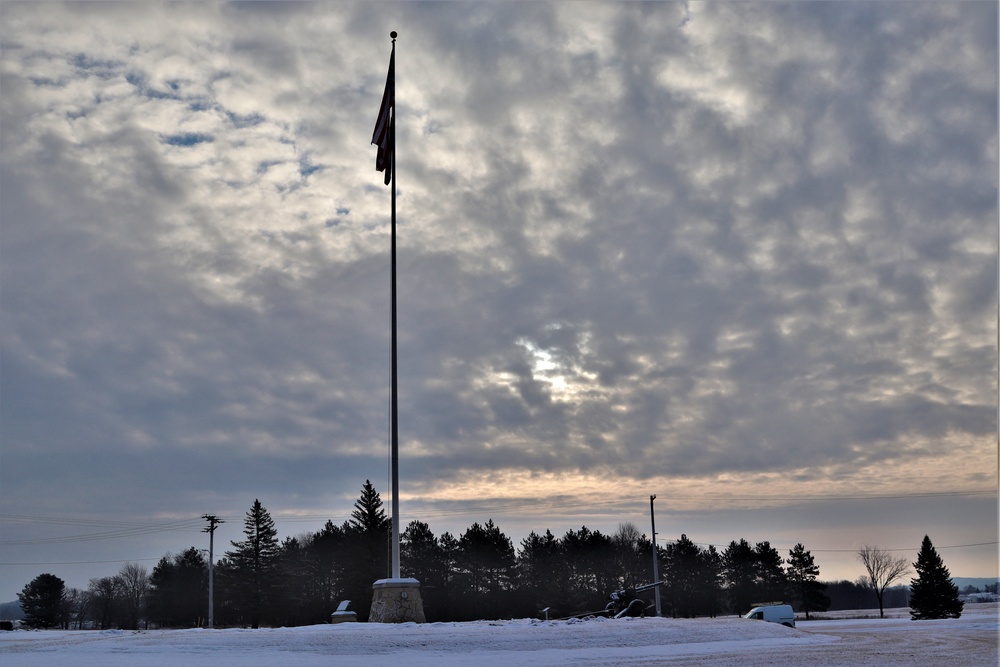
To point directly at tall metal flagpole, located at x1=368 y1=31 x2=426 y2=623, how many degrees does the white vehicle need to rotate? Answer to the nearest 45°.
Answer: approximately 45° to its left

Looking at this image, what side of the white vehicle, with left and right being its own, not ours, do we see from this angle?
left

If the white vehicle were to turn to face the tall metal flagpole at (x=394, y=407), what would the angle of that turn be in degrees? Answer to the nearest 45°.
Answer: approximately 45° to its left
